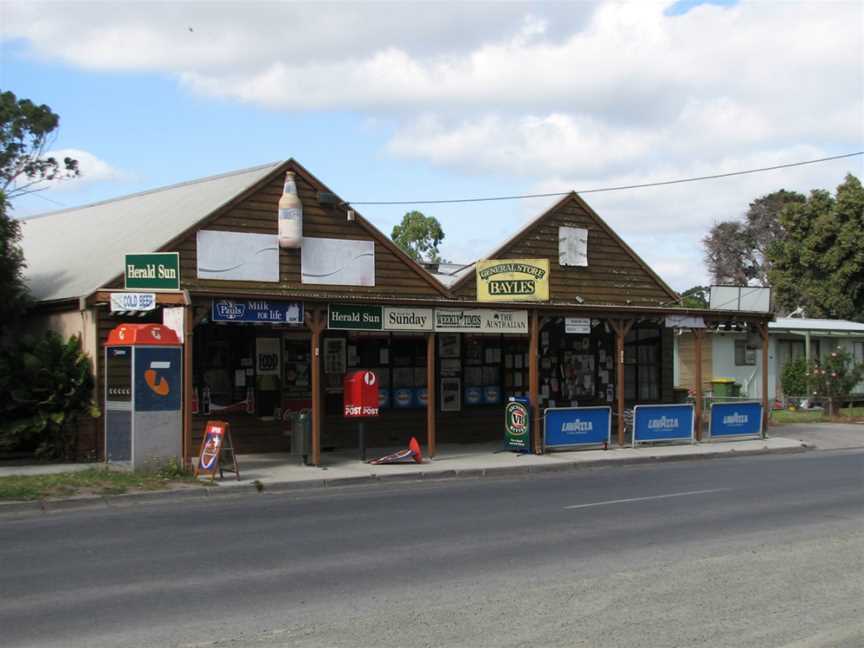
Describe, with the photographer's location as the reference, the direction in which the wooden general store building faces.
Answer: facing the viewer and to the right of the viewer

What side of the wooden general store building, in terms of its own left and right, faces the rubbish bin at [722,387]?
left

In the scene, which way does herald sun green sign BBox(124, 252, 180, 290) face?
toward the camera

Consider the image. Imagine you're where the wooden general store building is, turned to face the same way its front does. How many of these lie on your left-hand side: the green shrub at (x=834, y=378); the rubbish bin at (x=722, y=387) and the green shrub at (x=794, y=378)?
3

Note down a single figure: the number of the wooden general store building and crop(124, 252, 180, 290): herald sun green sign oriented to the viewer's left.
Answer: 0

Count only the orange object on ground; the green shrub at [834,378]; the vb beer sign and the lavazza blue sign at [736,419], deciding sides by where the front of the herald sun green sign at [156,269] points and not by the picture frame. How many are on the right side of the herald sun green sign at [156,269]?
0

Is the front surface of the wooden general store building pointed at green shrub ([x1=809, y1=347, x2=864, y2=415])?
no
